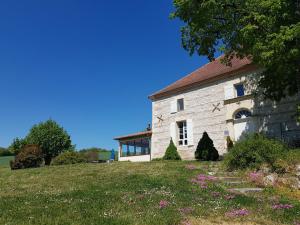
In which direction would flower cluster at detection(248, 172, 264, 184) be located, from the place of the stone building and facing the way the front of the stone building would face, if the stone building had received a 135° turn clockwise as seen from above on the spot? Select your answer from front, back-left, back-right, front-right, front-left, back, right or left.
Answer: back

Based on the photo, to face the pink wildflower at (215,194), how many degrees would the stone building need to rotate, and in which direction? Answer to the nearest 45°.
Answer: approximately 45° to its left

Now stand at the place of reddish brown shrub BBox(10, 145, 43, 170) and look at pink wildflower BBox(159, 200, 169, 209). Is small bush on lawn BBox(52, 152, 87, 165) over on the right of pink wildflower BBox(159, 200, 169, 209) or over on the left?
left

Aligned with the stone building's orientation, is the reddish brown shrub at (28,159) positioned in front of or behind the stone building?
in front

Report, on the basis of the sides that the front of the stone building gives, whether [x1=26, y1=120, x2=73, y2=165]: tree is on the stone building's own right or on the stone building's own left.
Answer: on the stone building's own right

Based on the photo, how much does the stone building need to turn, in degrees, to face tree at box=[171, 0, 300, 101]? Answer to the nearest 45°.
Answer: approximately 45° to its left

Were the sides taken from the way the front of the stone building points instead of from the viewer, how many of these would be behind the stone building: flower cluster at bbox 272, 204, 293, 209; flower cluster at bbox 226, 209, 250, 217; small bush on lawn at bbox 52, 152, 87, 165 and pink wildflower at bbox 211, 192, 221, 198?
0

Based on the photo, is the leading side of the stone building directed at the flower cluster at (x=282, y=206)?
no

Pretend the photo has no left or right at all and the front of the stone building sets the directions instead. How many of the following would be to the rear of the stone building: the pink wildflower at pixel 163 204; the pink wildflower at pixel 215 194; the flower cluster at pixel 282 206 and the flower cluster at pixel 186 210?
0

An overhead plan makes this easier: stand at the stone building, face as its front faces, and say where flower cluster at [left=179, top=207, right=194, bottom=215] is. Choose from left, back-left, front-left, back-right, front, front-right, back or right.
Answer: front-left

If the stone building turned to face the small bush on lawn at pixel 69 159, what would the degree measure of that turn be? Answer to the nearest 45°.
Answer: approximately 45° to its right

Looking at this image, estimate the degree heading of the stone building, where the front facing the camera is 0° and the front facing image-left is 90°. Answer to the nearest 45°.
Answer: approximately 45°

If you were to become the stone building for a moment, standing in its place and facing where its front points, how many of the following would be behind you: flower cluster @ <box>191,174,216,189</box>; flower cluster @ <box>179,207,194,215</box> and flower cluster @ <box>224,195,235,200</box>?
0

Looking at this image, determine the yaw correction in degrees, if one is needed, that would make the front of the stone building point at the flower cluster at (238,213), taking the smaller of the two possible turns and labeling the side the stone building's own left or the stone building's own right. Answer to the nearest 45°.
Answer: approximately 45° to the stone building's own left

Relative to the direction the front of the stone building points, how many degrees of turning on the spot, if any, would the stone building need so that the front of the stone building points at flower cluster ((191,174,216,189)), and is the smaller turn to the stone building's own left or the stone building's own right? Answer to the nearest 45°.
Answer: approximately 45° to the stone building's own left

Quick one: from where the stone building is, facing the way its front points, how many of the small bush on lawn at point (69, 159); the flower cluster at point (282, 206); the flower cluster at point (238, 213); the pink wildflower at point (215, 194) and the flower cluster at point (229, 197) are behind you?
0
